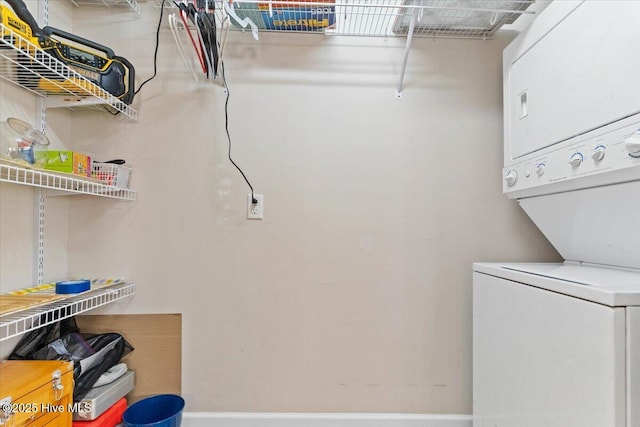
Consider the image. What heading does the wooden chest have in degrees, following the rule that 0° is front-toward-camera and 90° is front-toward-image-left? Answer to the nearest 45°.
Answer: approximately 315°

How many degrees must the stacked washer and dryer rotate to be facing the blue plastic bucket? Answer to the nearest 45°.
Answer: approximately 45° to its right

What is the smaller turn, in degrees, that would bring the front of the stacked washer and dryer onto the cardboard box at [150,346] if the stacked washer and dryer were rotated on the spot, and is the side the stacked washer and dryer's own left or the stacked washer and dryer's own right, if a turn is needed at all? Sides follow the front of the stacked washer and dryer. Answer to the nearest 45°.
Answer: approximately 45° to the stacked washer and dryer's own right

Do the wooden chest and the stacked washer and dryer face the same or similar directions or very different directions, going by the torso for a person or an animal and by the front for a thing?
very different directions
